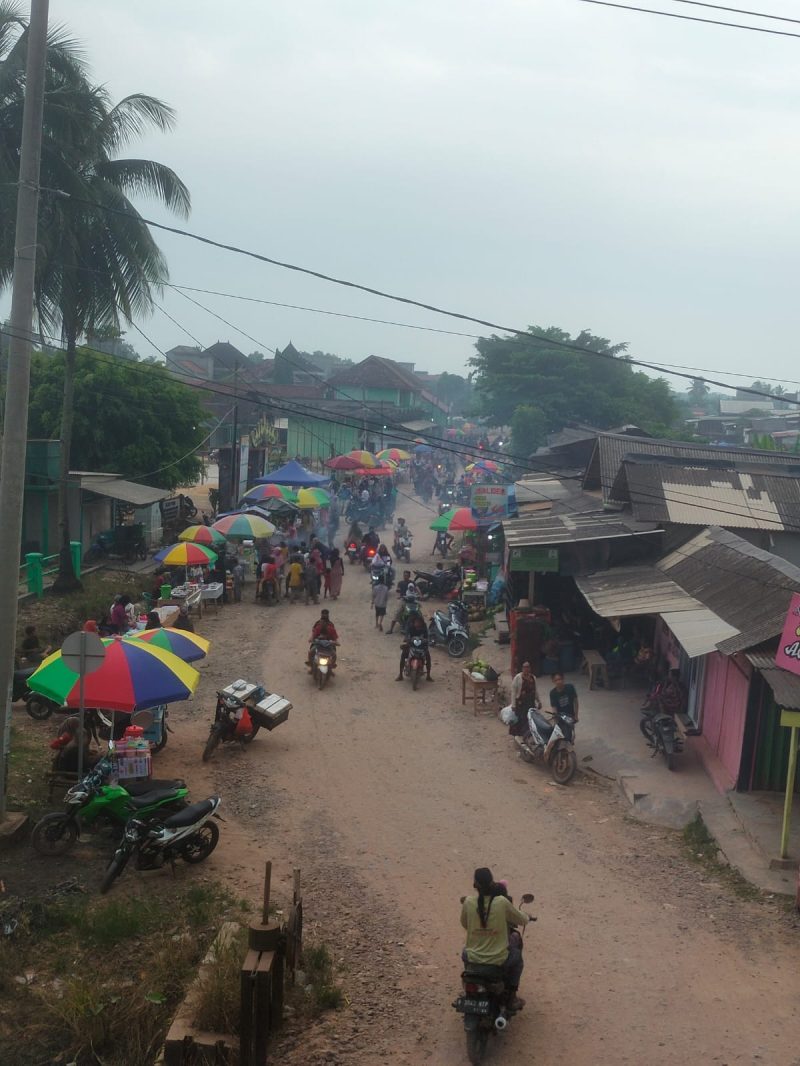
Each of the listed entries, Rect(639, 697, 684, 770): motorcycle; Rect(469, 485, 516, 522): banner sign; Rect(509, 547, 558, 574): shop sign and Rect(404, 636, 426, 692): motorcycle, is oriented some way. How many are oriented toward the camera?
3

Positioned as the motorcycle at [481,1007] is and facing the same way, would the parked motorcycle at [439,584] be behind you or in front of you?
in front

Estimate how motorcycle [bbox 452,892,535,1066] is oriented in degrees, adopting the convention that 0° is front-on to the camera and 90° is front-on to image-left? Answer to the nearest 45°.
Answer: approximately 180°

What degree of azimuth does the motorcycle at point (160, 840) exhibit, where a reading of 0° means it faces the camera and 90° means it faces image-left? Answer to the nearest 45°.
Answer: approximately 45°

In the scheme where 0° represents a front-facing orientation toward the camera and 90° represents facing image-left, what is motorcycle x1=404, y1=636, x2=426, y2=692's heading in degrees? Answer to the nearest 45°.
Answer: approximately 0°

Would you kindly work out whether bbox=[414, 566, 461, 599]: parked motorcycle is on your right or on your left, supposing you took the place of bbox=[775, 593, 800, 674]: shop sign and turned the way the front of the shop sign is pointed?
on your right

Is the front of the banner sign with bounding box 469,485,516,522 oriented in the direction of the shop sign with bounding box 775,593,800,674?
yes

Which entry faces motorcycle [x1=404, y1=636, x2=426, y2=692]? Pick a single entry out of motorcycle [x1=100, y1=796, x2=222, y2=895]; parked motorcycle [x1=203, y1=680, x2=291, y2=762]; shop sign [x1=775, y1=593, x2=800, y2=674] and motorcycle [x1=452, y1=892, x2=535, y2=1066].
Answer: motorcycle [x1=452, y1=892, x2=535, y2=1066]

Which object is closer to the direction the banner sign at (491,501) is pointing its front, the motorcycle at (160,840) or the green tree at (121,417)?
the motorcycle
